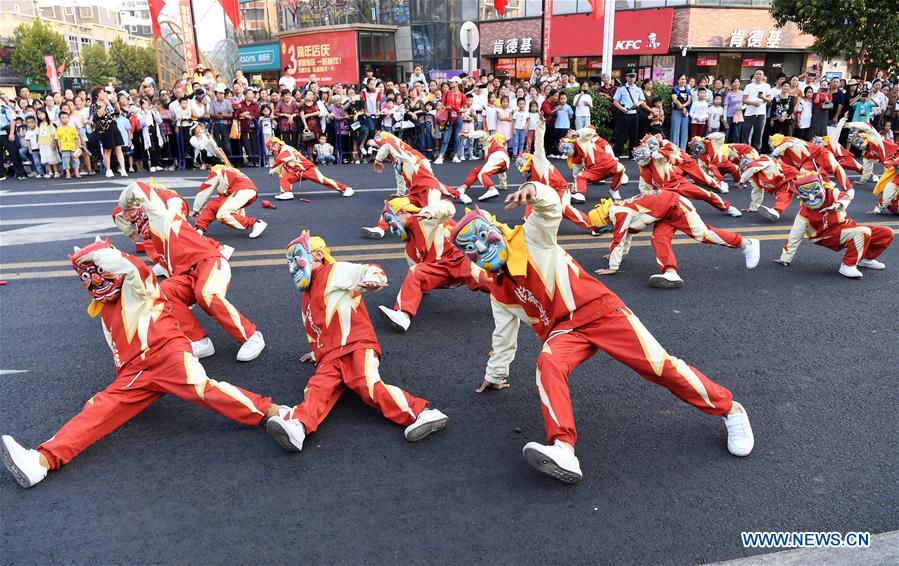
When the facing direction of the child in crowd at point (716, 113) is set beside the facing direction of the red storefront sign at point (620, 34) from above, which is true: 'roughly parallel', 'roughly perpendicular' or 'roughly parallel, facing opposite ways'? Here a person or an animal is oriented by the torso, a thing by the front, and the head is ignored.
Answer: roughly parallel

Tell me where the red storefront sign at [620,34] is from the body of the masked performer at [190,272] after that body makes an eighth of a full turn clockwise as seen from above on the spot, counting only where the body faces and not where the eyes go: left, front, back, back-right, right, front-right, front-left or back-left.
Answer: back-right

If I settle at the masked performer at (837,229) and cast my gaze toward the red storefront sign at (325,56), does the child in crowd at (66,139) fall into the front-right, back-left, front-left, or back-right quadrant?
front-left

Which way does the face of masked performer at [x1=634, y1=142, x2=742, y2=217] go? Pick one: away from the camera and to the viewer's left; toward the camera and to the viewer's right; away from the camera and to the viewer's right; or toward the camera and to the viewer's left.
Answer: toward the camera and to the viewer's left

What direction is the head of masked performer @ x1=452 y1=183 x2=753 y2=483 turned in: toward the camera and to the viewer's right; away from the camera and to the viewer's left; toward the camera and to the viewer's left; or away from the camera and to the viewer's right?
toward the camera and to the viewer's left

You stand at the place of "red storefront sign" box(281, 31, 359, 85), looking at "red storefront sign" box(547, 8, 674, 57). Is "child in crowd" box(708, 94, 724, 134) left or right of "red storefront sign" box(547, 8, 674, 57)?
right

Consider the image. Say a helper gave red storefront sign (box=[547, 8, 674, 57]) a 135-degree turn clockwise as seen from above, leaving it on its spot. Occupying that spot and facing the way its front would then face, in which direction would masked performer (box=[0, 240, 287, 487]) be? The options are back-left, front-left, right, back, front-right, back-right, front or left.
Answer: back-left

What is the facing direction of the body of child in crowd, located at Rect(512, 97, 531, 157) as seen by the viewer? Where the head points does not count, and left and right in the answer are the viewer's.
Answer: facing the viewer

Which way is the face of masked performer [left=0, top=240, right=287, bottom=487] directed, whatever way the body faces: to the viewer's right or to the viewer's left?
to the viewer's left

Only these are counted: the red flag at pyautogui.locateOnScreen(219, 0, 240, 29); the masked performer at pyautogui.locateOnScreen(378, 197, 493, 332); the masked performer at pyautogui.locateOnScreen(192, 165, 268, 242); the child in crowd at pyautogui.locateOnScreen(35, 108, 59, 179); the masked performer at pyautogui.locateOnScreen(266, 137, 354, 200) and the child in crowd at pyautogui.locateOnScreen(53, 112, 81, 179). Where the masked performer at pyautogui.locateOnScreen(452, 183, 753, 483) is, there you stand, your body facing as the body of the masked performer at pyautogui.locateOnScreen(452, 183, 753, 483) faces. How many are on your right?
6

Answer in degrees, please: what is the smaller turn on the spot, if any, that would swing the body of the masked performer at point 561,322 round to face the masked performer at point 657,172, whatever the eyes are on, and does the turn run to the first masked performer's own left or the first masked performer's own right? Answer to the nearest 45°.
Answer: approximately 135° to the first masked performer's own right

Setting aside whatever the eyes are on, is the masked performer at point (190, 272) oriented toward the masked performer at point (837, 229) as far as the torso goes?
no

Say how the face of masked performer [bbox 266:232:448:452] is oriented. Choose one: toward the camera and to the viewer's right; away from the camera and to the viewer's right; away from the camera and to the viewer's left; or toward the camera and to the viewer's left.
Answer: toward the camera and to the viewer's left

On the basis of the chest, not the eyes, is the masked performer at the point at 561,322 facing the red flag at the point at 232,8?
no

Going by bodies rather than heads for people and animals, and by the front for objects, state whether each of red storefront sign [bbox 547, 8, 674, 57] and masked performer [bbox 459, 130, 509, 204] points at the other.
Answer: no

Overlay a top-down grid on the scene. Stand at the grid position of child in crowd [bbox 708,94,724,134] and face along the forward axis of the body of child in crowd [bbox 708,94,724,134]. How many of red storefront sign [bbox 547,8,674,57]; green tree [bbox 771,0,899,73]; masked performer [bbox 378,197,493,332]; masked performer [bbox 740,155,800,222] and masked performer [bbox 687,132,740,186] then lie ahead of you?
3

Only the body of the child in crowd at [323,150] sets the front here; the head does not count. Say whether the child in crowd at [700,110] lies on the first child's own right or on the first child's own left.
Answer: on the first child's own left

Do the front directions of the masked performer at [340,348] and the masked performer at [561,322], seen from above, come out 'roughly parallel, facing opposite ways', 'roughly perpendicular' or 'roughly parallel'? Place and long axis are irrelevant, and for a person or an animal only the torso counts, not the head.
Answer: roughly parallel
